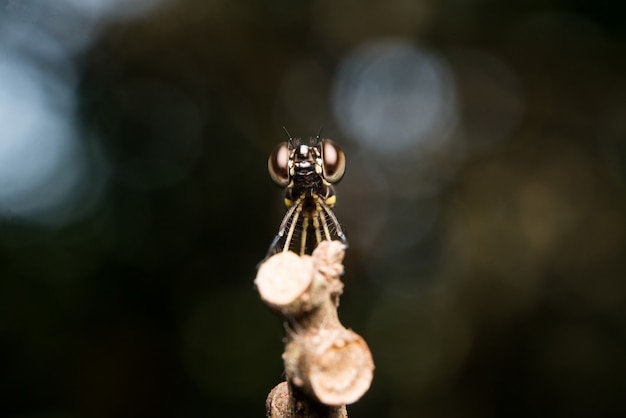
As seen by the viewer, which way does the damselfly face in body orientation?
toward the camera
